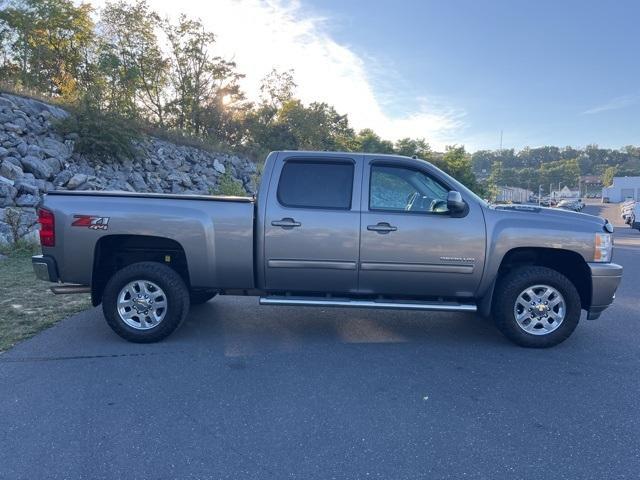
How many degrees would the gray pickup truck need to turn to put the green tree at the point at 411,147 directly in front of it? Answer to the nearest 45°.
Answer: approximately 90° to its left

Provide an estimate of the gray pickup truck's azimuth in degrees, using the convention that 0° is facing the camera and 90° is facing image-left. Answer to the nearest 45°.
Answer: approximately 270°

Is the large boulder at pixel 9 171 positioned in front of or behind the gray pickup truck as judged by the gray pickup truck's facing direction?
behind

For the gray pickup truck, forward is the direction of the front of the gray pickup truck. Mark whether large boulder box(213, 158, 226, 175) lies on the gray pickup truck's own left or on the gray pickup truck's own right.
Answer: on the gray pickup truck's own left

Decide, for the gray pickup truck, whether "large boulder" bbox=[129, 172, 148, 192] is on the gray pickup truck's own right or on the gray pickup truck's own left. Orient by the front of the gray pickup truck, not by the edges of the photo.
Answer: on the gray pickup truck's own left

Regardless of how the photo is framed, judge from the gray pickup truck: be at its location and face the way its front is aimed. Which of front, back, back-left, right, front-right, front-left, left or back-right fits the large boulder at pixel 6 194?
back-left

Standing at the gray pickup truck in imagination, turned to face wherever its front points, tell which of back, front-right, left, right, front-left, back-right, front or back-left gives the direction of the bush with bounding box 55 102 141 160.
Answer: back-left

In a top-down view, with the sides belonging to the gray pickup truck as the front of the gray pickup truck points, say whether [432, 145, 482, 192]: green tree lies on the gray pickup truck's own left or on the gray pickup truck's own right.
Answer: on the gray pickup truck's own left

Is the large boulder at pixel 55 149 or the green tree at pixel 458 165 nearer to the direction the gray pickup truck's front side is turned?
the green tree

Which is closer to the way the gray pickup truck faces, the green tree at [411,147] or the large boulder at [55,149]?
the green tree

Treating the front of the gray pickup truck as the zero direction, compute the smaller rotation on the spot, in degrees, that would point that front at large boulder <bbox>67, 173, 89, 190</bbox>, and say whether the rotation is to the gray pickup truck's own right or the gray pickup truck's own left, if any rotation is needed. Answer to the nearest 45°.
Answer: approximately 135° to the gray pickup truck's own left

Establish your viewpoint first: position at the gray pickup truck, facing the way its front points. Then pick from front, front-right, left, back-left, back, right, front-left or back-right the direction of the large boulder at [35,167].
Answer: back-left

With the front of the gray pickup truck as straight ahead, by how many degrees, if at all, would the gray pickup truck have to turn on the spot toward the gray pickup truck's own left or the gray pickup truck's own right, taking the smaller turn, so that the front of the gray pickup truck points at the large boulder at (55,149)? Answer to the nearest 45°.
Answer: approximately 135° to the gray pickup truck's own left
